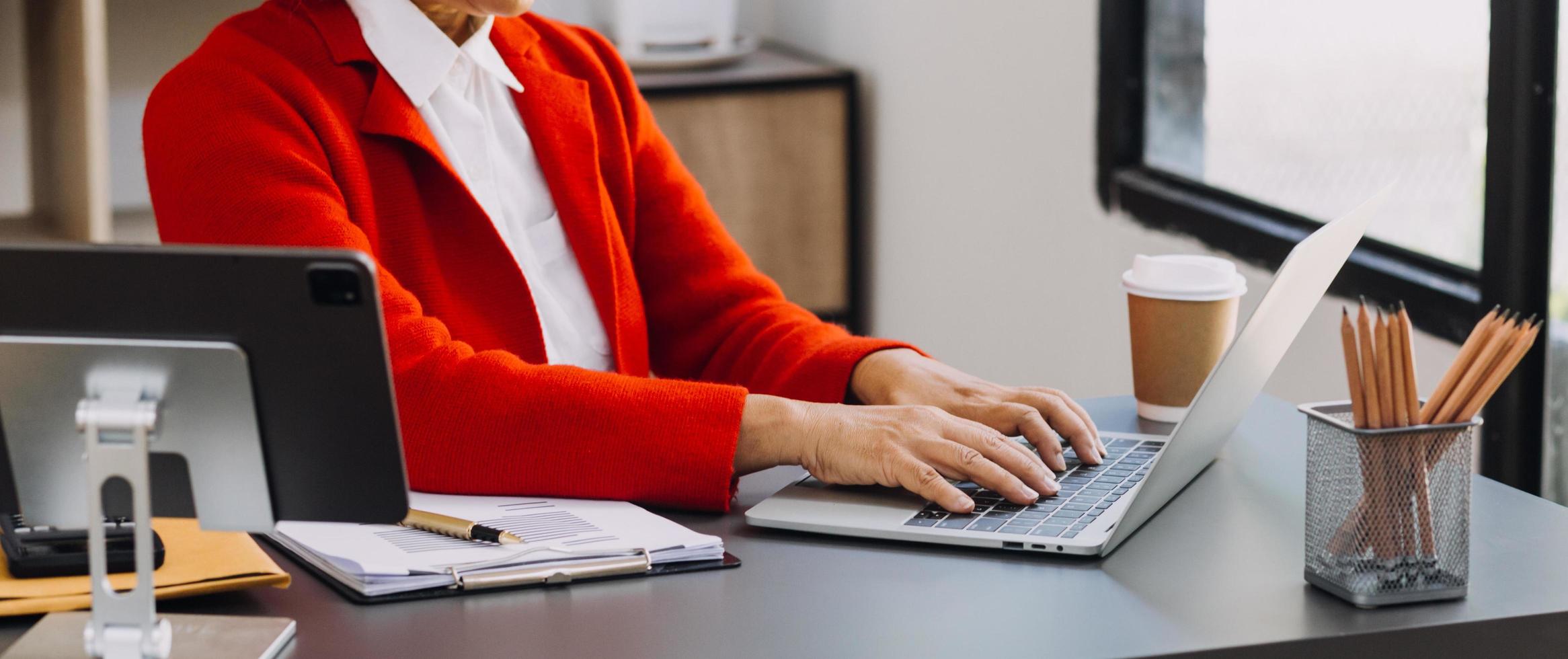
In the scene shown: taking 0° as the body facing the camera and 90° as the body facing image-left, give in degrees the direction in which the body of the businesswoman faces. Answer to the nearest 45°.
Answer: approximately 315°

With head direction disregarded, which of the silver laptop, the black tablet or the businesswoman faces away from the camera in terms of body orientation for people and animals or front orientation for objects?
the black tablet

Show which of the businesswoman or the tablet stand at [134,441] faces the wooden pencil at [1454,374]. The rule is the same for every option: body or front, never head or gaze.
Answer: the businesswoman

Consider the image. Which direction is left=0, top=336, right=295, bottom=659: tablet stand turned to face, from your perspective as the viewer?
facing away from the viewer

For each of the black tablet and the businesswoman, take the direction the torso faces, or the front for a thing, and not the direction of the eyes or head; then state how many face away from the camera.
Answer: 1

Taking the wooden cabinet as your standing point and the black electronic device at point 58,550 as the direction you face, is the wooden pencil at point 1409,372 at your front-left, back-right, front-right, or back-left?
front-left

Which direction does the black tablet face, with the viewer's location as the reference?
facing away from the viewer

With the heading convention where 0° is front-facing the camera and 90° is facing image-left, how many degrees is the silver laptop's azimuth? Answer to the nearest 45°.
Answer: approximately 90°

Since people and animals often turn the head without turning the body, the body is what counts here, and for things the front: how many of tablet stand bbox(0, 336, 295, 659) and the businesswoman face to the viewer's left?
0

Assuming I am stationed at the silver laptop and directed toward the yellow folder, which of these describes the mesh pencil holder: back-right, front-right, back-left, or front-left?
back-left
